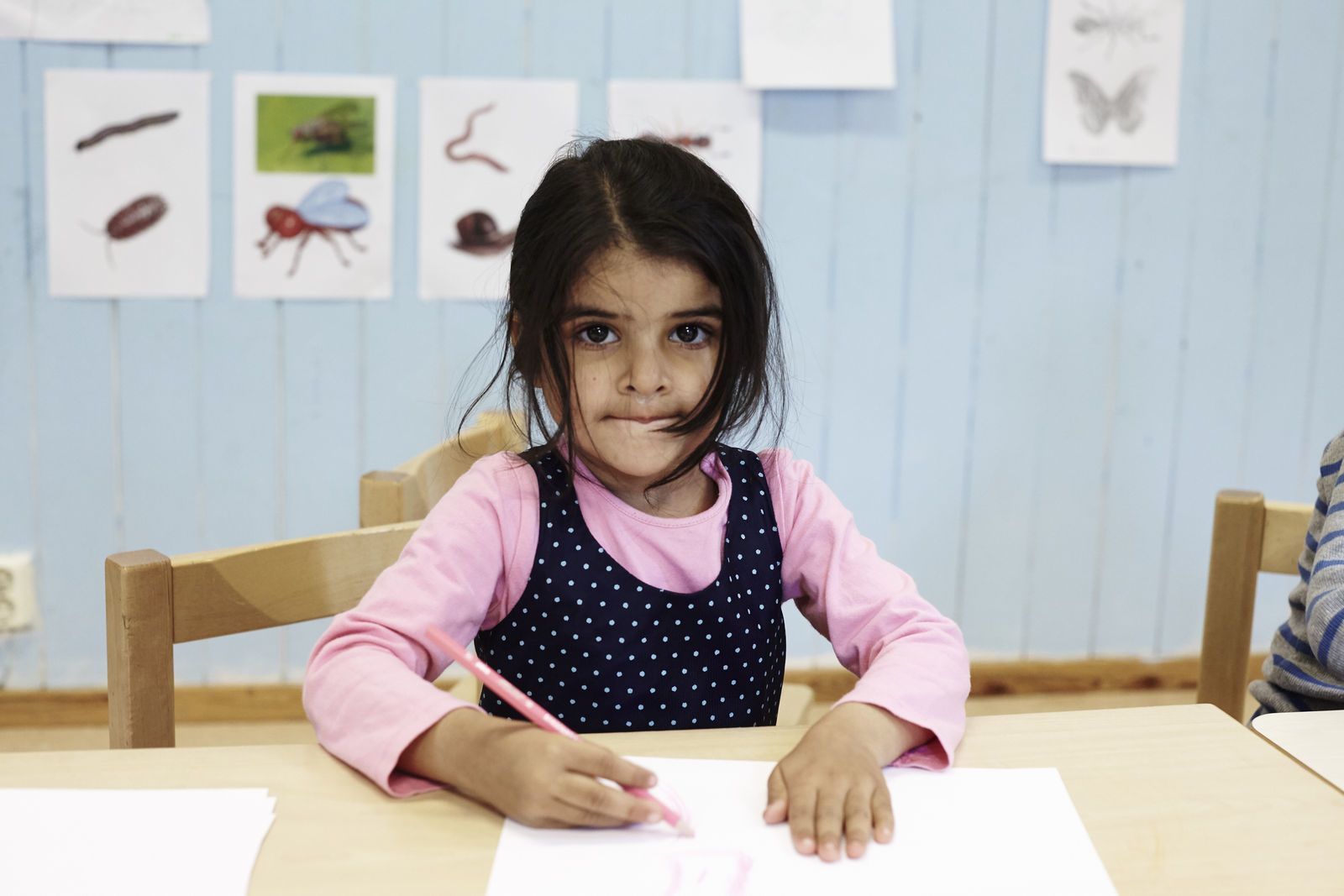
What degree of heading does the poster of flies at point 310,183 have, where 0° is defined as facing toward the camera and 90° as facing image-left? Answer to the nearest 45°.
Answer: approximately 0°

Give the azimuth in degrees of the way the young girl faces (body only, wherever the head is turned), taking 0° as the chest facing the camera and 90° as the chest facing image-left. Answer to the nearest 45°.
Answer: approximately 0°

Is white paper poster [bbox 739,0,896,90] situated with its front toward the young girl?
yes

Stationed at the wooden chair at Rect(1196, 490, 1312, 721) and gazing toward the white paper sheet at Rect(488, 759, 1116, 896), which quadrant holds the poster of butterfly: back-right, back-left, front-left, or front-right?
back-right

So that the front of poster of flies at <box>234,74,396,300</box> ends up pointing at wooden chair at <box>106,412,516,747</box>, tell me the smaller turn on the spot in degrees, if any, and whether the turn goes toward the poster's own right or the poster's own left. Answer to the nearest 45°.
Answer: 0° — it already faces it

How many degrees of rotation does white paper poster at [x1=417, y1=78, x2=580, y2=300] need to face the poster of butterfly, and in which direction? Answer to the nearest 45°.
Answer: approximately 90° to its left
